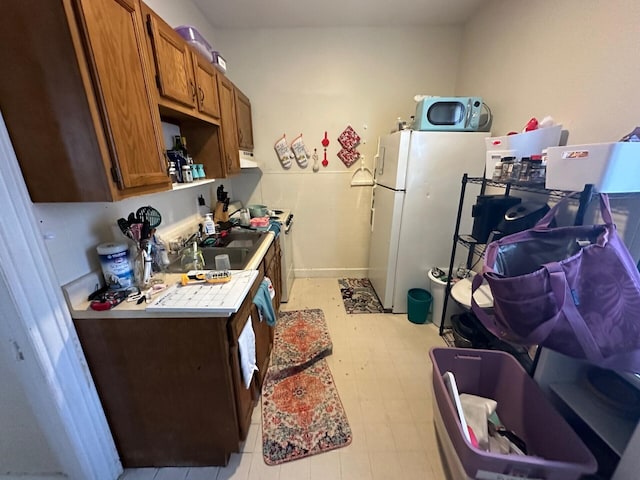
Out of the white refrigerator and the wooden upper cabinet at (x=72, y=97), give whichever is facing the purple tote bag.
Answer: the wooden upper cabinet

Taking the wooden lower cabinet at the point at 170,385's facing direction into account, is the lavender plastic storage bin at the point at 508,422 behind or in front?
in front

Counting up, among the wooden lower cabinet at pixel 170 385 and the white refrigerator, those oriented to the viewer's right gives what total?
1

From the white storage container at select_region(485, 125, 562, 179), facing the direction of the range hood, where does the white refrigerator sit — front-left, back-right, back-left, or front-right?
front-right

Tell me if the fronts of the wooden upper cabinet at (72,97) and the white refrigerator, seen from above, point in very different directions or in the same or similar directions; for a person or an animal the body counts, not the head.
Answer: very different directions

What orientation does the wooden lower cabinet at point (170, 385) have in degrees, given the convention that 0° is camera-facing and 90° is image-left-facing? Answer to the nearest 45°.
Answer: approximately 270°

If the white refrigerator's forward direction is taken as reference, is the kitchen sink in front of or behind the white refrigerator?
in front

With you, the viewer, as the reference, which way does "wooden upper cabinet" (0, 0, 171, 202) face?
facing the viewer and to the right of the viewer
